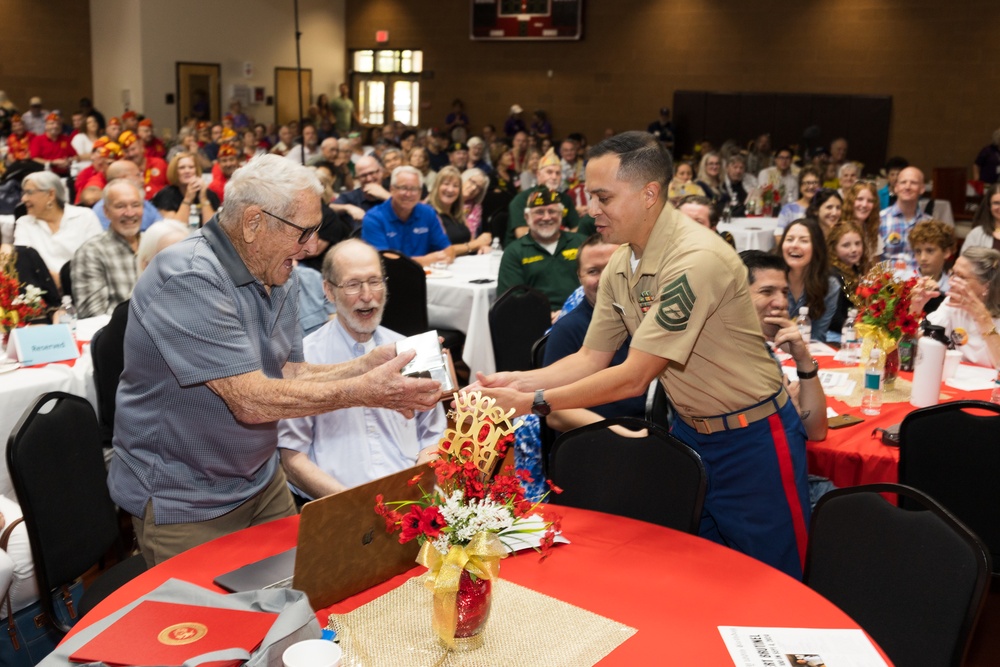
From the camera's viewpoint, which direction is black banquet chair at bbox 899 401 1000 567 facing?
away from the camera

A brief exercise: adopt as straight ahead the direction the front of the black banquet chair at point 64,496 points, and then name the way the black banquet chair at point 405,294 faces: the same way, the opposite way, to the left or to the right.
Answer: the same way

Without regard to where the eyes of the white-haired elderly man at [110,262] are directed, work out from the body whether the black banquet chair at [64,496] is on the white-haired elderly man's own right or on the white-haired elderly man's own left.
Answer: on the white-haired elderly man's own right

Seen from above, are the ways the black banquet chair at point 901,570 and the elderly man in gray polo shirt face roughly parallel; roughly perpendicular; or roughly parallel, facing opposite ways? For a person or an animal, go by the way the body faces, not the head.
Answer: roughly perpendicular

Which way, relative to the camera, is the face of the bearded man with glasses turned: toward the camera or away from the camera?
toward the camera

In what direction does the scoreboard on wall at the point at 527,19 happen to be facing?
toward the camera

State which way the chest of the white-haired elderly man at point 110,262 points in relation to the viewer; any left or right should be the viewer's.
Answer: facing the viewer and to the right of the viewer

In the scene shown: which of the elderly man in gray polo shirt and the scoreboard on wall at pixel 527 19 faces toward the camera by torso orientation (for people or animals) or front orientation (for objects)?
the scoreboard on wall

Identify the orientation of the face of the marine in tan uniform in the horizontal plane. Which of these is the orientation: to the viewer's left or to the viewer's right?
to the viewer's left
